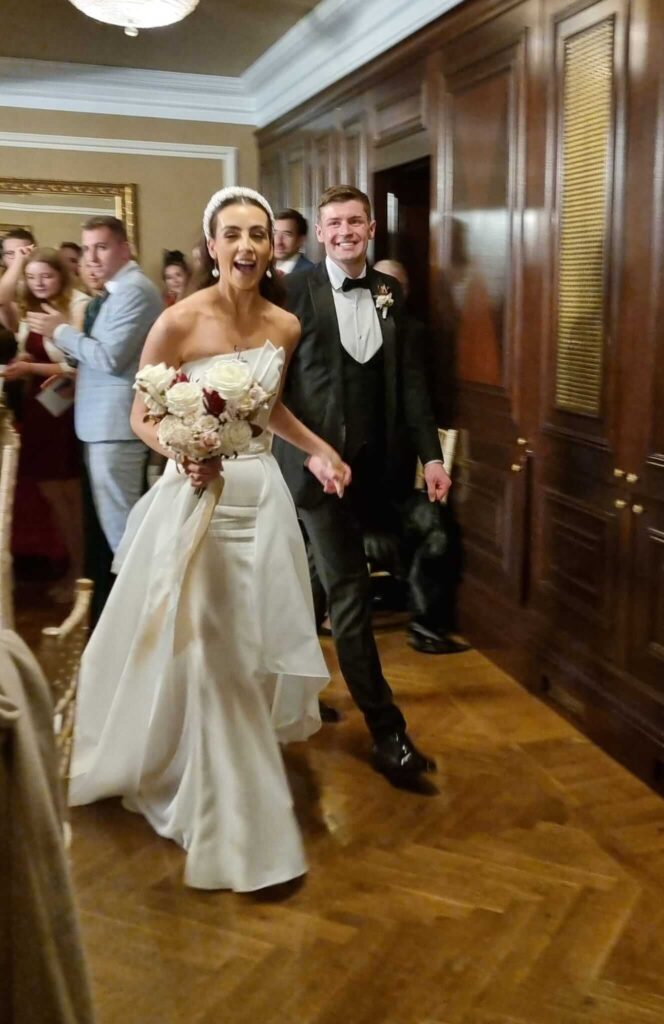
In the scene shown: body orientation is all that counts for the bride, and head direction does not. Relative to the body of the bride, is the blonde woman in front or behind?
behind

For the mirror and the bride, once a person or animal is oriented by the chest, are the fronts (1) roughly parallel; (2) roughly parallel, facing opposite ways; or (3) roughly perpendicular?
roughly parallel

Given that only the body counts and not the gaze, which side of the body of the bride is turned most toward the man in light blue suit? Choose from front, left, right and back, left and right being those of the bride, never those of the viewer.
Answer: back

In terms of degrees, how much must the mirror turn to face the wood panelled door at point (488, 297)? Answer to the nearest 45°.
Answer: approximately 45° to its left

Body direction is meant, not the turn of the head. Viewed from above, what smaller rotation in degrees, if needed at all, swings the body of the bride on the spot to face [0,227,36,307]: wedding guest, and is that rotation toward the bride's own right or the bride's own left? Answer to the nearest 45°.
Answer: approximately 180°

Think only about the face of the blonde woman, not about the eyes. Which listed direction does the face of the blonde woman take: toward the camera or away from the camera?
toward the camera

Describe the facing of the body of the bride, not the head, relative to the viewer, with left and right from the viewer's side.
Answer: facing the viewer

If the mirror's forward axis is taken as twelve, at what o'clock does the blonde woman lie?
The blonde woman is roughly at 12 o'clock from the mirror.

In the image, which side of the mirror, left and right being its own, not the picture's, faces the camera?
front

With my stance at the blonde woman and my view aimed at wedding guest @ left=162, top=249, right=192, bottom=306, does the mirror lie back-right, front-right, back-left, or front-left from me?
front-left

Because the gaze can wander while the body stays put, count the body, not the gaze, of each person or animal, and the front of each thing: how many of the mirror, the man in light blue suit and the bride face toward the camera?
2

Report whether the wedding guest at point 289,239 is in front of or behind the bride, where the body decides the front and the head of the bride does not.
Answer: behind

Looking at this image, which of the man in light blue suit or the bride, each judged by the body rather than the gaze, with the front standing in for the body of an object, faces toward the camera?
the bride

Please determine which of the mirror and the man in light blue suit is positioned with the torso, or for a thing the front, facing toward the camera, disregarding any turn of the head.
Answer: the mirror

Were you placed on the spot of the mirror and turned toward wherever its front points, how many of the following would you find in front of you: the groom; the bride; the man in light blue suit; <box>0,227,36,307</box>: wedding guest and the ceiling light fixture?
5
